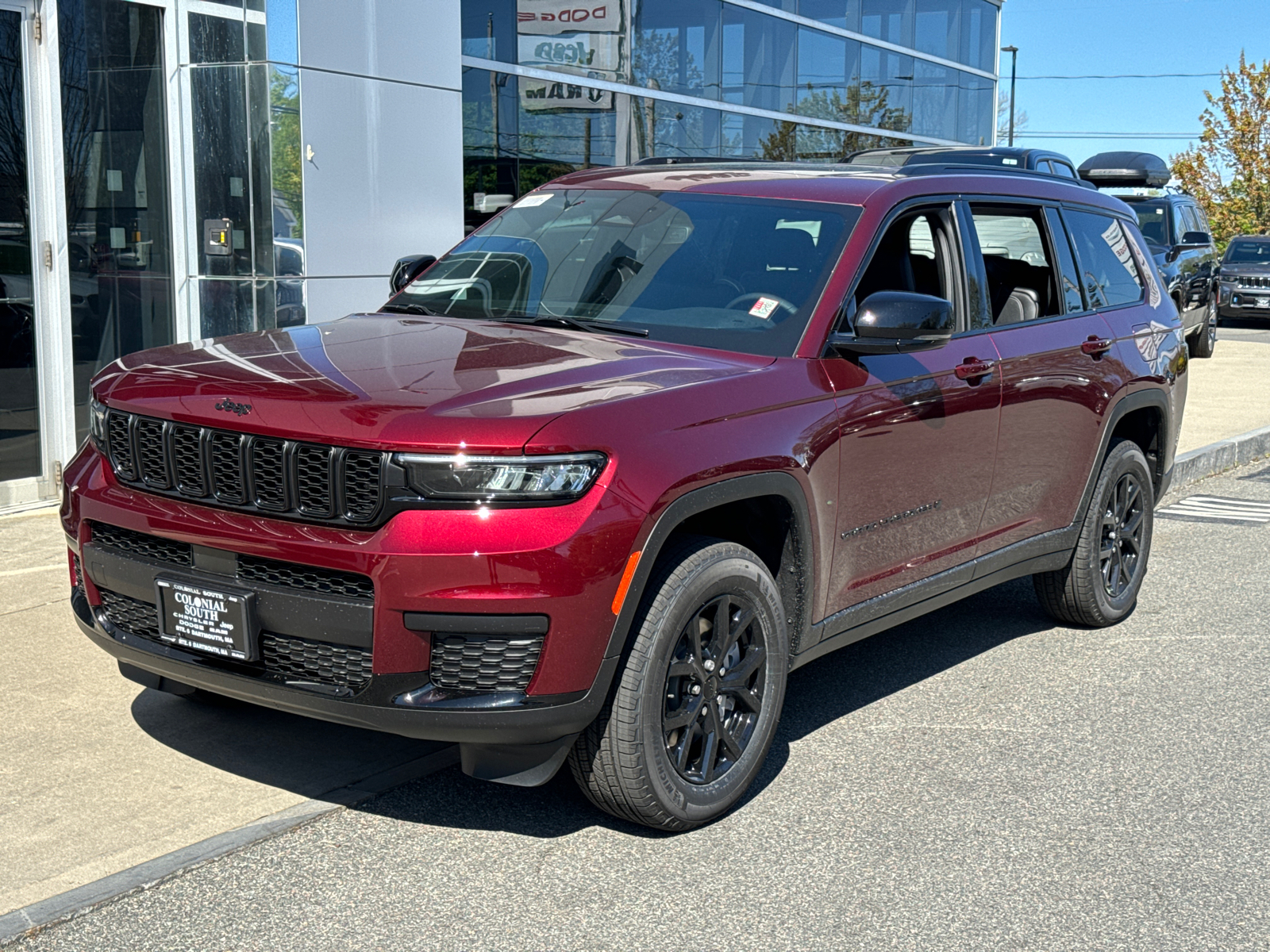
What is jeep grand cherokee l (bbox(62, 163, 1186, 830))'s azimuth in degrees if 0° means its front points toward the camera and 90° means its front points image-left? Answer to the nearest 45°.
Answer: approximately 45°

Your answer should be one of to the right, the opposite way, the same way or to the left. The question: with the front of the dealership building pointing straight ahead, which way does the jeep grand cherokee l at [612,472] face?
to the right

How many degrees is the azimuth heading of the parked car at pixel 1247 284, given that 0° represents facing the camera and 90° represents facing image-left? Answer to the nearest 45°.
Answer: approximately 0°

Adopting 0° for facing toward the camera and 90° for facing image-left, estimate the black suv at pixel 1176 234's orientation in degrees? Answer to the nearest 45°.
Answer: approximately 45°

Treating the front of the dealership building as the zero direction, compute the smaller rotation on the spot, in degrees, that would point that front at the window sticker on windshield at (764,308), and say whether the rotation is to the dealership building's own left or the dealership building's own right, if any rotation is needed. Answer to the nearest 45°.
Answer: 0° — it already faces it
